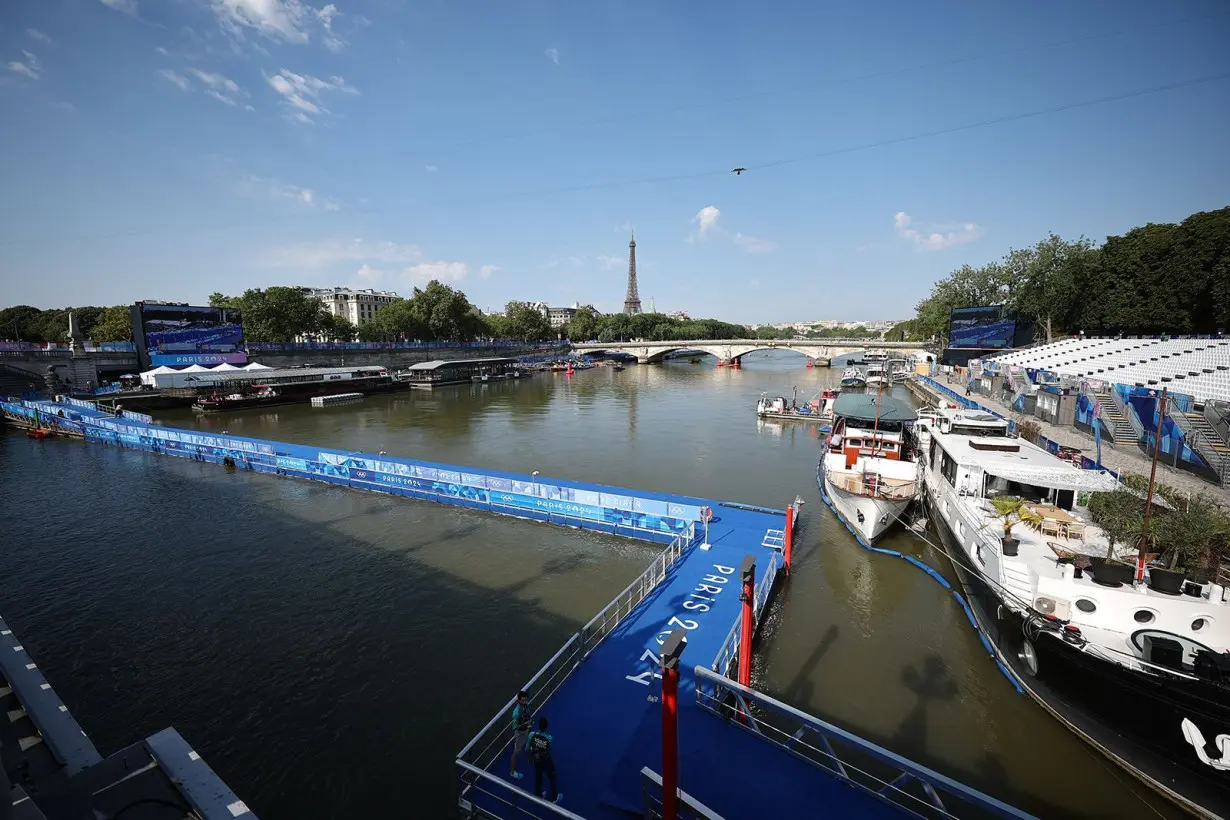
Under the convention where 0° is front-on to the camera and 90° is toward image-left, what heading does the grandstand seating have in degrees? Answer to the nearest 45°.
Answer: approximately 45°

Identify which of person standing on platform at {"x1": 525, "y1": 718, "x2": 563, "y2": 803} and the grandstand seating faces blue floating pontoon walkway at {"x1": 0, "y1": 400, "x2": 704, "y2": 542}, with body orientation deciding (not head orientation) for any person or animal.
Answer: the grandstand seating

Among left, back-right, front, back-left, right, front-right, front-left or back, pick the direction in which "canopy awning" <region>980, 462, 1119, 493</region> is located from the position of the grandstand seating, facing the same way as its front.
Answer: front-left

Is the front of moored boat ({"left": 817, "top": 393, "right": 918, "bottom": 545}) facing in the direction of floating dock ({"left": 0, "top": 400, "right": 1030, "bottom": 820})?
yes

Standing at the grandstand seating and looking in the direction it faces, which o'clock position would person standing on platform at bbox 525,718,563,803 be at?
The person standing on platform is roughly at 11 o'clock from the grandstand seating.

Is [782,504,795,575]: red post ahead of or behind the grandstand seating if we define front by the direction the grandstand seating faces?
ahead

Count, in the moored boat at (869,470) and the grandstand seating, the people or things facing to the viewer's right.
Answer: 0

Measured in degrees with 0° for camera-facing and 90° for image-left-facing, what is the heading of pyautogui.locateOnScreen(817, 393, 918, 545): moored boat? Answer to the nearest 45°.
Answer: approximately 0°

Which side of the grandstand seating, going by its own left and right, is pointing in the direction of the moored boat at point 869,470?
front

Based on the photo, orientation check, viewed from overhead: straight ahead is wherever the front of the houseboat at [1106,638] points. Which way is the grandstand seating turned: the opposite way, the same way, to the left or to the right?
to the right

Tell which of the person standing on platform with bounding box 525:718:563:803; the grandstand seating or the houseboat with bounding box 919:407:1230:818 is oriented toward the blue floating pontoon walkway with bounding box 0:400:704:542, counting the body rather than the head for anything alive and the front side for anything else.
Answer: the grandstand seating
